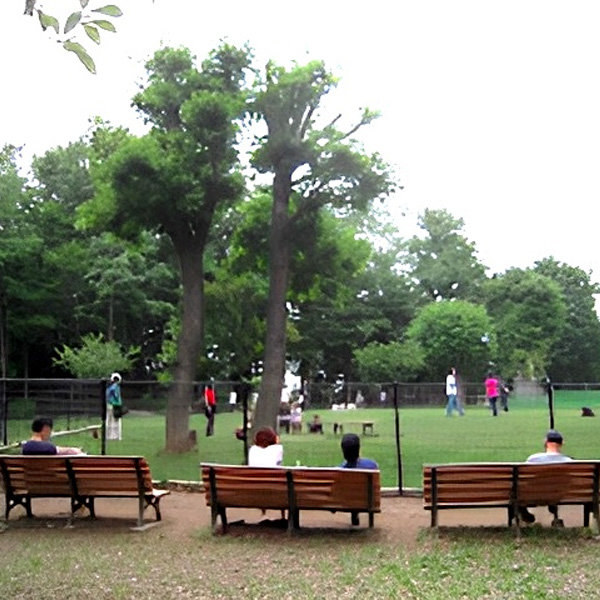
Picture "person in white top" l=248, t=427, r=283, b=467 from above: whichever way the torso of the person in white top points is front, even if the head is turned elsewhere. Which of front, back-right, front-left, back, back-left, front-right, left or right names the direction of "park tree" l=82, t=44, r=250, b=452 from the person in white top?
front

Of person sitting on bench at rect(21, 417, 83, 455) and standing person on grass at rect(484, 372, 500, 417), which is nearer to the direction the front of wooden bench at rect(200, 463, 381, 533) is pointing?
the standing person on grass

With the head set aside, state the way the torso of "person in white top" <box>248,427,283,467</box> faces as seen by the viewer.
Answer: away from the camera

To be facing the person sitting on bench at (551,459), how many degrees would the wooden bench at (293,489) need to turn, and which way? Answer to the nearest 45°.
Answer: approximately 90° to its right

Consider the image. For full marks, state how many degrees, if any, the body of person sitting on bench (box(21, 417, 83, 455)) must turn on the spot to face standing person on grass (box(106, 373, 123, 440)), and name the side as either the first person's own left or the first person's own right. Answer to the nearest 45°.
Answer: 0° — they already face them

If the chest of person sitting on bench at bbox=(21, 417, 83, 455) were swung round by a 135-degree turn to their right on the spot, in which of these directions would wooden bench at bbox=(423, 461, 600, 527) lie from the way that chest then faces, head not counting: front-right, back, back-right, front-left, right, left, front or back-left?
front

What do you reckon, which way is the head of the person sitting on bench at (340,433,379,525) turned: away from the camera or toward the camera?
away from the camera

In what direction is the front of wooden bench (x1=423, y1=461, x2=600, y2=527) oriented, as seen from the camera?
facing away from the viewer

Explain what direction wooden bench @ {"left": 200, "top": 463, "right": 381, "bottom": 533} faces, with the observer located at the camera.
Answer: facing away from the viewer

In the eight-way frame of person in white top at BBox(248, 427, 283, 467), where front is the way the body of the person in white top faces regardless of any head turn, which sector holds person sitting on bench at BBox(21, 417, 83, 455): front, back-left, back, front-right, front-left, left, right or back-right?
left

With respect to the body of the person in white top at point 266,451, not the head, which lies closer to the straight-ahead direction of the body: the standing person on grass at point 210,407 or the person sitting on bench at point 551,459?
the standing person on grass

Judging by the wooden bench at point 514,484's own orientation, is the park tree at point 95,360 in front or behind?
in front

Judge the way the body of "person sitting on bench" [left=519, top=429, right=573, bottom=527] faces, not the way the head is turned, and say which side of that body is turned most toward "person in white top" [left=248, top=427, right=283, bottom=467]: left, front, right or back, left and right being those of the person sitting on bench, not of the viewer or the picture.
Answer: left

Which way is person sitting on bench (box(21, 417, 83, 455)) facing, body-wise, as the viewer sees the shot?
away from the camera

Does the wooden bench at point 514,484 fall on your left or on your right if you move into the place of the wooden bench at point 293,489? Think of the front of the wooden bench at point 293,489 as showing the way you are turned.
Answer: on your right

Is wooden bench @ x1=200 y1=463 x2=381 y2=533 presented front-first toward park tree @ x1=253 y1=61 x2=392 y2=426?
yes

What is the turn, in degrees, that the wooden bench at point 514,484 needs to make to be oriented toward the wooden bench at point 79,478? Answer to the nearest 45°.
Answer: approximately 90° to its left

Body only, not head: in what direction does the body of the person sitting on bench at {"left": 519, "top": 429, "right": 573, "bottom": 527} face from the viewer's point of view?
away from the camera

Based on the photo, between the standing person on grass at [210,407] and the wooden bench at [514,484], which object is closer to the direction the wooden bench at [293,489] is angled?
the standing person on grass
